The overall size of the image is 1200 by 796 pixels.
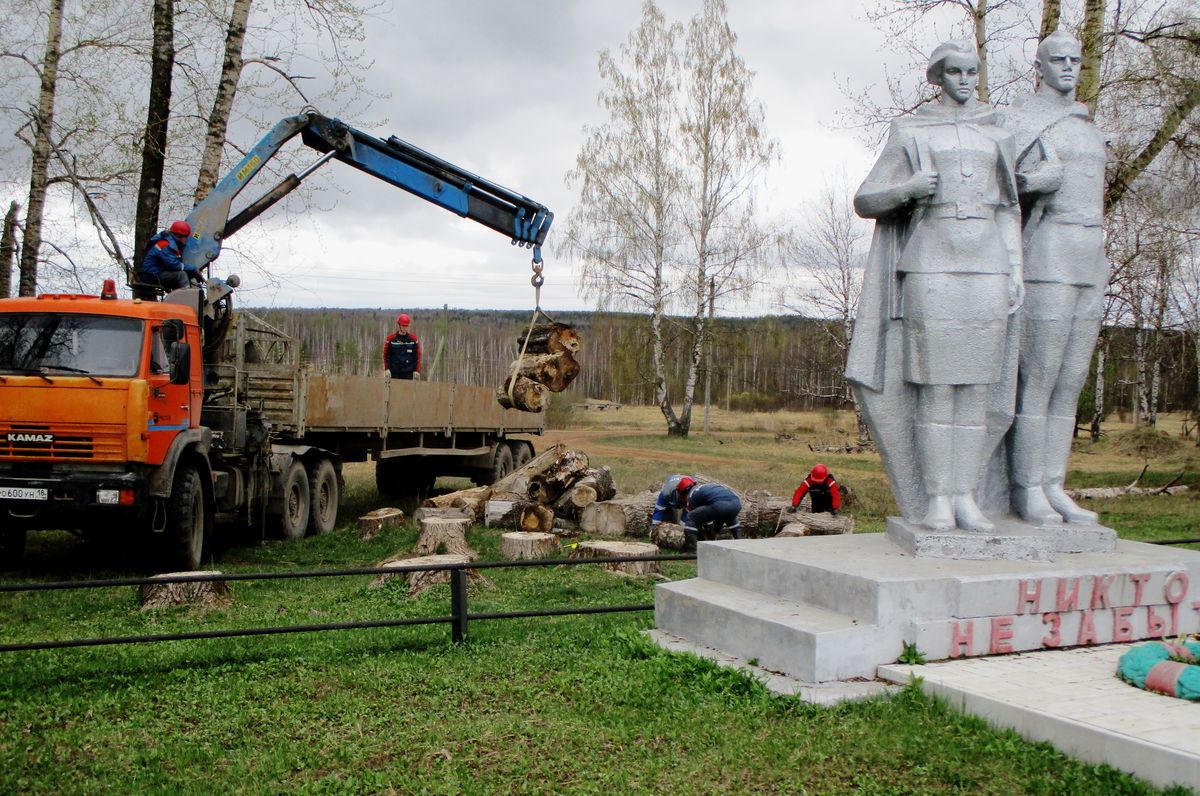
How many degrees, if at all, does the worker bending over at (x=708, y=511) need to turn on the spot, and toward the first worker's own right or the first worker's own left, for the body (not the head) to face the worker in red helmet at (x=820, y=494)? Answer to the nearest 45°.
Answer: approximately 135° to the first worker's own right

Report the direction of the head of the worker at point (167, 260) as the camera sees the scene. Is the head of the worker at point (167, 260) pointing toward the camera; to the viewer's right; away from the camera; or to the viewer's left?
to the viewer's right

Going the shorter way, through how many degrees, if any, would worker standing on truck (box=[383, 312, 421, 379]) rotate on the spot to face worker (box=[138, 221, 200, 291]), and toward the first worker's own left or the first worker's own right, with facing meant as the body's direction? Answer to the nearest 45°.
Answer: approximately 45° to the first worker's own right

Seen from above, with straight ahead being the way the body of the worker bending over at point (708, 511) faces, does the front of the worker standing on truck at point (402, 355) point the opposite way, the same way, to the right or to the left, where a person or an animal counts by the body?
to the left

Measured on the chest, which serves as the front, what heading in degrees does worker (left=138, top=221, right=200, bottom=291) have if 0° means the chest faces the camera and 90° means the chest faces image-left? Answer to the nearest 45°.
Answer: approximately 270°

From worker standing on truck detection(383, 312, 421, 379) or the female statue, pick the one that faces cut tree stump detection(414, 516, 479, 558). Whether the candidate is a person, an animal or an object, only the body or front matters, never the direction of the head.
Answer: the worker standing on truck

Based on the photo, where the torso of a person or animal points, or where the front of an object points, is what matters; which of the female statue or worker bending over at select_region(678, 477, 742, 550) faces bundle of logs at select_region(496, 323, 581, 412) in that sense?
the worker bending over

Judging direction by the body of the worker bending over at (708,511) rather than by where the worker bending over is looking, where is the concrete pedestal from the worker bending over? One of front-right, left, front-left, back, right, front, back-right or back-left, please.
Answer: left

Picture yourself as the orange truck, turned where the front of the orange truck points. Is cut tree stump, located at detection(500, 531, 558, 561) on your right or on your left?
on your left

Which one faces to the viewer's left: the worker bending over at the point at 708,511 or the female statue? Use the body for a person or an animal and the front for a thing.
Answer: the worker bending over

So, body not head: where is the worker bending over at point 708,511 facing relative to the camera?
to the viewer's left

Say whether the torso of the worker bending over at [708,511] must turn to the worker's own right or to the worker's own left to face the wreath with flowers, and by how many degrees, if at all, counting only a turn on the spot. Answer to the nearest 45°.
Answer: approximately 90° to the worker's own left
